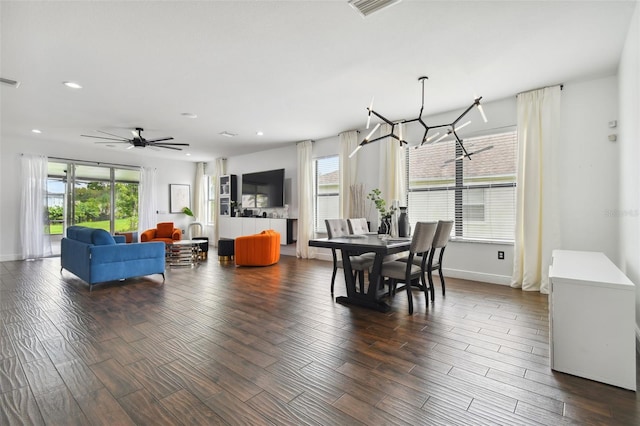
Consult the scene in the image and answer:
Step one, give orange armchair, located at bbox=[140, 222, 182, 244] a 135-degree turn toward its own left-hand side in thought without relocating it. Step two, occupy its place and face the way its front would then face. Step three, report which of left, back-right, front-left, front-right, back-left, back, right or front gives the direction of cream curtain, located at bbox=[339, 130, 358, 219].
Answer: right

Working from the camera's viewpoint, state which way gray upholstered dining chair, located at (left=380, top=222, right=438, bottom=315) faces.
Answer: facing away from the viewer and to the left of the viewer

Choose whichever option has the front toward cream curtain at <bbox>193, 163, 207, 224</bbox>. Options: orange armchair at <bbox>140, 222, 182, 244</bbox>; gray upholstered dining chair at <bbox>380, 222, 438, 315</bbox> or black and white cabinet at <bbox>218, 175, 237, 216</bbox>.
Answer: the gray upholstered dining chair

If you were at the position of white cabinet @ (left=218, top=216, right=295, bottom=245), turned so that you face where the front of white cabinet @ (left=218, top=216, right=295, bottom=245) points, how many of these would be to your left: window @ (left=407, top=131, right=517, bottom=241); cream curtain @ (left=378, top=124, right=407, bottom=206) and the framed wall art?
2

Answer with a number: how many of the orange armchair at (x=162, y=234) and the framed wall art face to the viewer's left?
0

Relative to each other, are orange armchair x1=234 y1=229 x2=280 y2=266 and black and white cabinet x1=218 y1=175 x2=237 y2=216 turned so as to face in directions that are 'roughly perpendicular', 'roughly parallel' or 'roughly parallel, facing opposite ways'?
roughly perpendicular

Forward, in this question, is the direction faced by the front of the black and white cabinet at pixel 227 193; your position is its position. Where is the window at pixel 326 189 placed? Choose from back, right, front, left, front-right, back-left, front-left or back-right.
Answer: left

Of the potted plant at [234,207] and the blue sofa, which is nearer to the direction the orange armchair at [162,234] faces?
the blue sofa

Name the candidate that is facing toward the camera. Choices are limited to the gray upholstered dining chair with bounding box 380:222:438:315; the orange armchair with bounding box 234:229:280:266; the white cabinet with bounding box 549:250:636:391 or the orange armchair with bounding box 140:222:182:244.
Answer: the orange armchair with bounding box 140:222:182:244

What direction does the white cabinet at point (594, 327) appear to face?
to the viewer's left

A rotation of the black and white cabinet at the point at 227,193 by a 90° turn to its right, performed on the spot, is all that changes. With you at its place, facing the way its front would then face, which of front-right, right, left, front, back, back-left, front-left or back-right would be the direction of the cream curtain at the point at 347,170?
back

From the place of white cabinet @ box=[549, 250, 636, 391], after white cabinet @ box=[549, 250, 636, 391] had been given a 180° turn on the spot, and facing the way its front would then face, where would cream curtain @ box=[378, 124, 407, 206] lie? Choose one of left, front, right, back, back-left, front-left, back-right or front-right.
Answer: back-left

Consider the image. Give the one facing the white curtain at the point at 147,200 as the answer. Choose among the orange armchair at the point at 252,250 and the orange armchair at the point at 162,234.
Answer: the orange armchair at the point at 252,250

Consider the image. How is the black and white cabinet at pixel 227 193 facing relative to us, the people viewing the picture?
facing the viewer and to the left of the viewer

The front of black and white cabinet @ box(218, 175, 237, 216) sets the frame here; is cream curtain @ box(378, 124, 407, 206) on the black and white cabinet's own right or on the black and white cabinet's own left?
on the black and white cabinet's own left

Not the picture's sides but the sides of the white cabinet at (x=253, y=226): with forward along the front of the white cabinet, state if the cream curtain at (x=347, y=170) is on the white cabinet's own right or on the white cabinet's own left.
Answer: on the white cabinet's own left

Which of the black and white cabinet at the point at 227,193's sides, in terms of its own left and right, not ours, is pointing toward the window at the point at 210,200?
right

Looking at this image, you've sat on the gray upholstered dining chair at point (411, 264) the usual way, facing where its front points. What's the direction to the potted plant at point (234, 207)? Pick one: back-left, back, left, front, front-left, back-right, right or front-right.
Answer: front

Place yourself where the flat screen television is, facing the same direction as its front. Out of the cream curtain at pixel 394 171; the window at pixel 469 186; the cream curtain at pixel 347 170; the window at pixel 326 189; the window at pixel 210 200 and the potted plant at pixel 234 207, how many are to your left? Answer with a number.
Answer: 4

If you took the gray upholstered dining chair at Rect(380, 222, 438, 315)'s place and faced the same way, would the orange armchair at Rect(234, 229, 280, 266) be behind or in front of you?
in front

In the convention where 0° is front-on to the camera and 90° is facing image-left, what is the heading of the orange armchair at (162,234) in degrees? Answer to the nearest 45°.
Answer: approximately 0°
